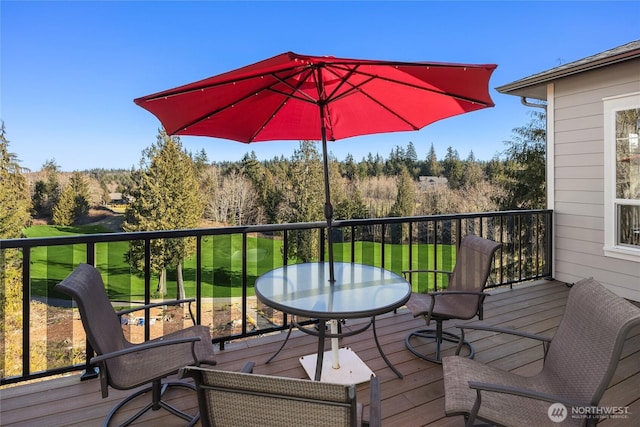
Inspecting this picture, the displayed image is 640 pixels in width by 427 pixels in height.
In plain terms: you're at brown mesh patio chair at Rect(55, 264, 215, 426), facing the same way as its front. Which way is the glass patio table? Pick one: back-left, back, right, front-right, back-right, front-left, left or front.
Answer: front

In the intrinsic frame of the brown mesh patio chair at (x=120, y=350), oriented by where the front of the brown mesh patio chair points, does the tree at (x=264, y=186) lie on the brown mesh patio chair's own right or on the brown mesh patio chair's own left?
on the brown mesh patio chair's own left

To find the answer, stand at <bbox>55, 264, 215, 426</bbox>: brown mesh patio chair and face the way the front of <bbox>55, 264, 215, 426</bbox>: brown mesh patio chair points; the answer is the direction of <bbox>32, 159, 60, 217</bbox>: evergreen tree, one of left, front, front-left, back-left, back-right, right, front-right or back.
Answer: left

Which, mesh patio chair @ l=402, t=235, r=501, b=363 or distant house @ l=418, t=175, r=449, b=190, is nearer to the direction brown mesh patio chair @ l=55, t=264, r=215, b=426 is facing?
the mesh patio chair

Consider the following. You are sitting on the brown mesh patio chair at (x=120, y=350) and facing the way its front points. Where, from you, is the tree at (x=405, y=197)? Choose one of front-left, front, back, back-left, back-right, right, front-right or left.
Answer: front-left

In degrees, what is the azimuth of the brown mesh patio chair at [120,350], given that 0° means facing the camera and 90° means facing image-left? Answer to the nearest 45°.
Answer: approximately 270°

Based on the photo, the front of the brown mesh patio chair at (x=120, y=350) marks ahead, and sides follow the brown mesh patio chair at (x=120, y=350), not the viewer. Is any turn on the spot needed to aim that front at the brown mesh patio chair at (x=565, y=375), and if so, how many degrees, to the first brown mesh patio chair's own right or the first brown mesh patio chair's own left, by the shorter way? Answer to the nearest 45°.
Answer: approximately 45° to the first brown mesh patio chair's own right

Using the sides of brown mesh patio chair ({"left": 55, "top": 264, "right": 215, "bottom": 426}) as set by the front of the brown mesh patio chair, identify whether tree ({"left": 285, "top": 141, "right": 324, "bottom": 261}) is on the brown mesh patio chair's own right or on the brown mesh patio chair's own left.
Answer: on the brown mesh patio chair's own left

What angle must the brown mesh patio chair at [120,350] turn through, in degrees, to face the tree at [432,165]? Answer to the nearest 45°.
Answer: approximately 45° to its left

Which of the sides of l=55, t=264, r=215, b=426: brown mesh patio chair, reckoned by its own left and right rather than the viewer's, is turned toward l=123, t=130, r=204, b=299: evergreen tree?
left
